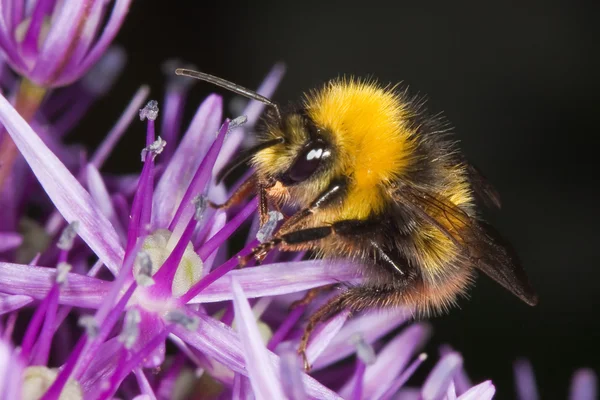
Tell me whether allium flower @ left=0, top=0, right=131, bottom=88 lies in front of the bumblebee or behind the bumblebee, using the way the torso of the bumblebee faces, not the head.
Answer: in front

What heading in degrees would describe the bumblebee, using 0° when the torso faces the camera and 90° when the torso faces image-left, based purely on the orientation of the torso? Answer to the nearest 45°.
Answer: approximately 90°
